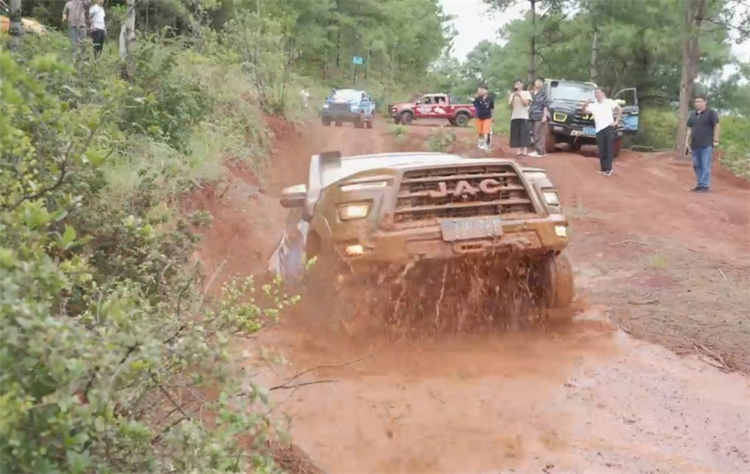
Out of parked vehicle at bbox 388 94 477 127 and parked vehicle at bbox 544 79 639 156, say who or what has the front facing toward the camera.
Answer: parked vehicle at bbox 544 79 639 156

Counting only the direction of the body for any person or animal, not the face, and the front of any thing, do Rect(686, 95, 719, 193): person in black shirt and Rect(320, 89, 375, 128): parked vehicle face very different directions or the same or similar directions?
same or similar directions

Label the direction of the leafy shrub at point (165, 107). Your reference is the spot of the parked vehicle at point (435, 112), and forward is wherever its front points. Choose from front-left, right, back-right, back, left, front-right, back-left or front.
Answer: left

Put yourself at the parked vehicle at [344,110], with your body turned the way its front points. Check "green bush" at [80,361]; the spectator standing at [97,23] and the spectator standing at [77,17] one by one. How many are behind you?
0

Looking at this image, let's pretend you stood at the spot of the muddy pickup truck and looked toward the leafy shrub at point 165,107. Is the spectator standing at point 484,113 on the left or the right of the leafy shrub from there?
right

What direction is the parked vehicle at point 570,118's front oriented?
toward the camera

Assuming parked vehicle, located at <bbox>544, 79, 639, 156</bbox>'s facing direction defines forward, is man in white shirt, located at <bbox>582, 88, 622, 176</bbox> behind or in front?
in front

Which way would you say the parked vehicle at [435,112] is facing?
to the viewer's left

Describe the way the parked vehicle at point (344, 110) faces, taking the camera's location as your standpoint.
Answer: facing the viewer and to the left of the viewer

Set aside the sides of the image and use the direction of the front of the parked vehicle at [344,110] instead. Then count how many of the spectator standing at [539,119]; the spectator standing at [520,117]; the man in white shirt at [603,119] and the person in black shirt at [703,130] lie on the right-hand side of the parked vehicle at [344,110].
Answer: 0

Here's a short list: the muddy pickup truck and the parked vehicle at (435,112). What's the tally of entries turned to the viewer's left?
1

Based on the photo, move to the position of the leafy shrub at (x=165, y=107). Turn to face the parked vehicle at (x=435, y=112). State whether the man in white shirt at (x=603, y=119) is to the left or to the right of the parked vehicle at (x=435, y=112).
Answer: right

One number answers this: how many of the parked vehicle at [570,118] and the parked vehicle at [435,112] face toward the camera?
1

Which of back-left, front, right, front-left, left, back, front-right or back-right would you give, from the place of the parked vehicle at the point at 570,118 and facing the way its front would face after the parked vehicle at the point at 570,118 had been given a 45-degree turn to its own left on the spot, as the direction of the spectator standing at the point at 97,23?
right
